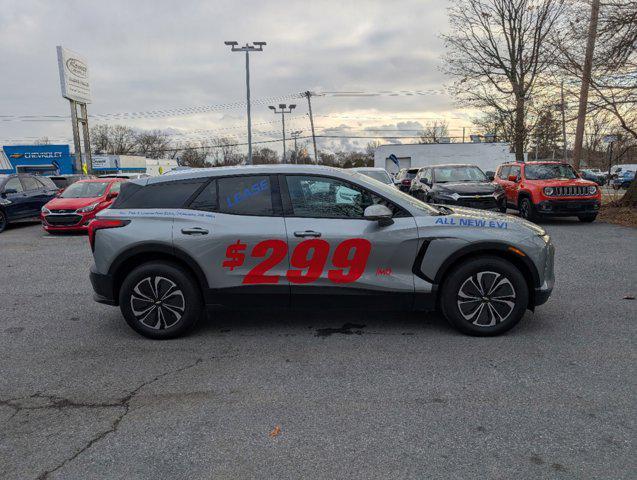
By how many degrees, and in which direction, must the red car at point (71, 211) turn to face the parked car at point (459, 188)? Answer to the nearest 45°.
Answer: approximately 135° to its left

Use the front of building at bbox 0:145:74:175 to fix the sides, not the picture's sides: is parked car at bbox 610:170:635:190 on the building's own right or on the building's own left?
on the building's own left

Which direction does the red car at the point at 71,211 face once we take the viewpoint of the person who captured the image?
facing the viewer and to the left of the viewer

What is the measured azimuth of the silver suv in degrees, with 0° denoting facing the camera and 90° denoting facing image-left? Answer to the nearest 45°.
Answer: approximately 270°

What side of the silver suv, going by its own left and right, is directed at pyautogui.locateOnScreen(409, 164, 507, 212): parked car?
left

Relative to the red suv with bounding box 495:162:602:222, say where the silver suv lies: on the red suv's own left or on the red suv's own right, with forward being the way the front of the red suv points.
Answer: on the red suv's own right

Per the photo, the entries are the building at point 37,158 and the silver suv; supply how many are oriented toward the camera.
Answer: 1

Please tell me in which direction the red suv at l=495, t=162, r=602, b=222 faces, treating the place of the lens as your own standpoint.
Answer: facing the viewer and to the right of the viewer

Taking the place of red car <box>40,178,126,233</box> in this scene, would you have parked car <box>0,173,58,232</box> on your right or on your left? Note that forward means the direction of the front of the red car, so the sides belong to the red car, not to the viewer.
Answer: on your right

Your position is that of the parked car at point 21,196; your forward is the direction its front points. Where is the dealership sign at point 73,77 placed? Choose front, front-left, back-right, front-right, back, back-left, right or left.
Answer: back-right

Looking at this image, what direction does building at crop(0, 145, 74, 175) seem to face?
toward the camera

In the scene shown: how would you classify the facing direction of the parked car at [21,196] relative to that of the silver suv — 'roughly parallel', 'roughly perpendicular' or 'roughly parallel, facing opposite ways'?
roughly perpendicular

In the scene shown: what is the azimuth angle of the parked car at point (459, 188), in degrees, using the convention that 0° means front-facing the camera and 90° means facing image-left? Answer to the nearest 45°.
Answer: approximately 315°

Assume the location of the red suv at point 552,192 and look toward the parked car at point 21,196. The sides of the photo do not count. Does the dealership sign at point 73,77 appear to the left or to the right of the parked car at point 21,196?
right
